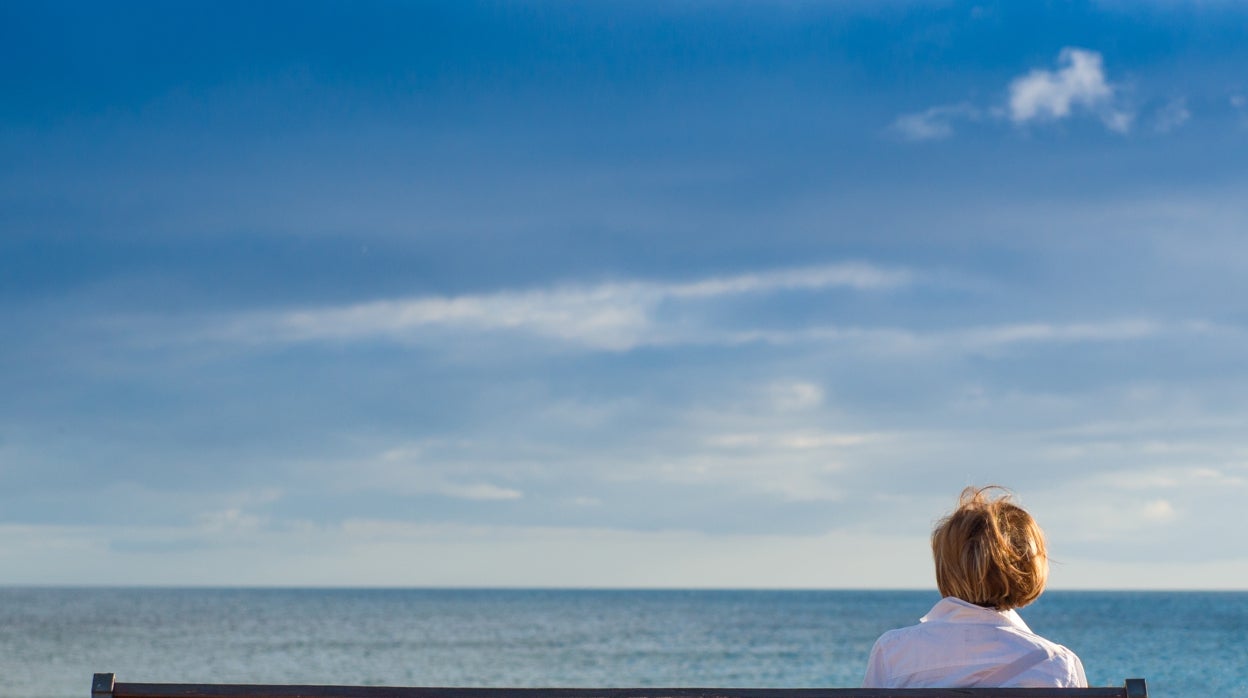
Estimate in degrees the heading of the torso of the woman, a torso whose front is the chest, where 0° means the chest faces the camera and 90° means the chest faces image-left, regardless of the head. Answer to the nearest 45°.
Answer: approximately 180°

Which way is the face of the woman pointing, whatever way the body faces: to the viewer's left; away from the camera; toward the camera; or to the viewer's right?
away from the camera
